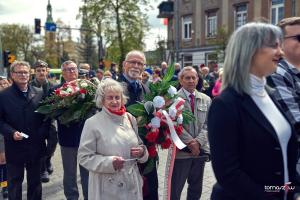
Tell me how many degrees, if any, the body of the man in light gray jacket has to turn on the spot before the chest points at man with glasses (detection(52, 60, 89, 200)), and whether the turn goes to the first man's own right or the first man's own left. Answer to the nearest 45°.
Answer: approximately 90° to the first man's own right

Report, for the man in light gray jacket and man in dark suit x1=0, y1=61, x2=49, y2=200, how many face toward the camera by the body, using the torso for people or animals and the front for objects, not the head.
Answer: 2

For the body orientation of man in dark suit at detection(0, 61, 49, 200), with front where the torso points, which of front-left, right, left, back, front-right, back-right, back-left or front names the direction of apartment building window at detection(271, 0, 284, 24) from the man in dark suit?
back-left

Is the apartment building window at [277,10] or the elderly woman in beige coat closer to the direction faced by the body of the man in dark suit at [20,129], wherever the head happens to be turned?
the elderly woman in beige coat

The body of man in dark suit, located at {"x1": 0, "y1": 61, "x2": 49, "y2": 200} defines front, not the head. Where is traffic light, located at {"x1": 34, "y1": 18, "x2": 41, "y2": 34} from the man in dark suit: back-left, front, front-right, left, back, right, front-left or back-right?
back

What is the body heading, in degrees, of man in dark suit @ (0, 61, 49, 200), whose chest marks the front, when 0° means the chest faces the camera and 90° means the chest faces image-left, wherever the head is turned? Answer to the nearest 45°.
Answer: approximately 0°
